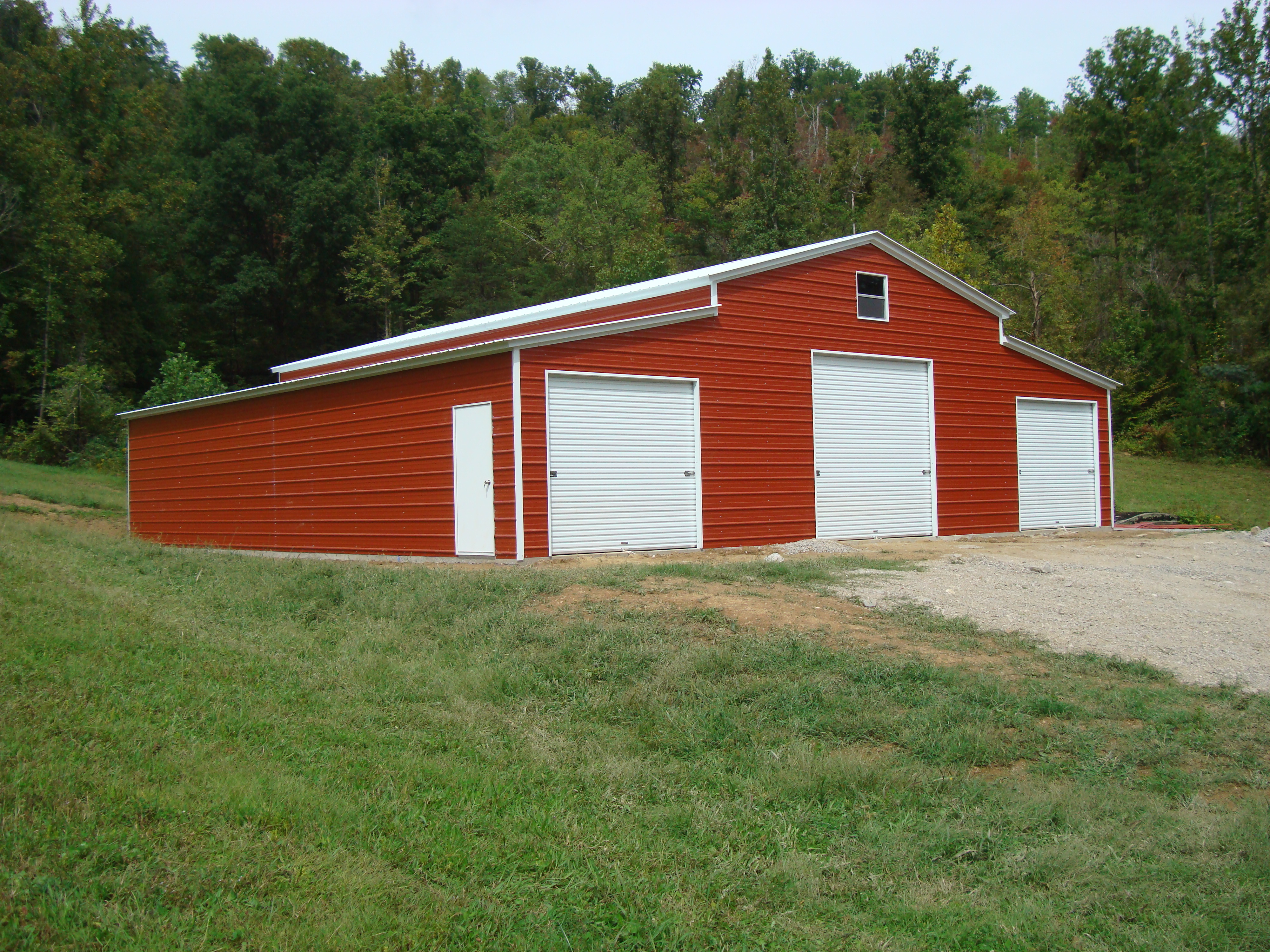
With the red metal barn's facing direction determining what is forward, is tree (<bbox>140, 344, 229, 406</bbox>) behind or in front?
behind

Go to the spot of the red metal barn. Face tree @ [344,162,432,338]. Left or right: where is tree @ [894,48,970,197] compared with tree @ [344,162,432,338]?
right

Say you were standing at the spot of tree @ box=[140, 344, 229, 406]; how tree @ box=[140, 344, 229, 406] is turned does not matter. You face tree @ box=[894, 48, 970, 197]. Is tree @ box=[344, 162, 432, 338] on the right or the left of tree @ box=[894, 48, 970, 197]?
left

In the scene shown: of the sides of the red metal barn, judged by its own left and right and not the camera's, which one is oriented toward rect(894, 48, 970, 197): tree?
left

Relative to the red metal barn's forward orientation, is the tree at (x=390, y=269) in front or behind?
behind

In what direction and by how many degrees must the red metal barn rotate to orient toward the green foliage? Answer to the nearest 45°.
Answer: approximately 180°
